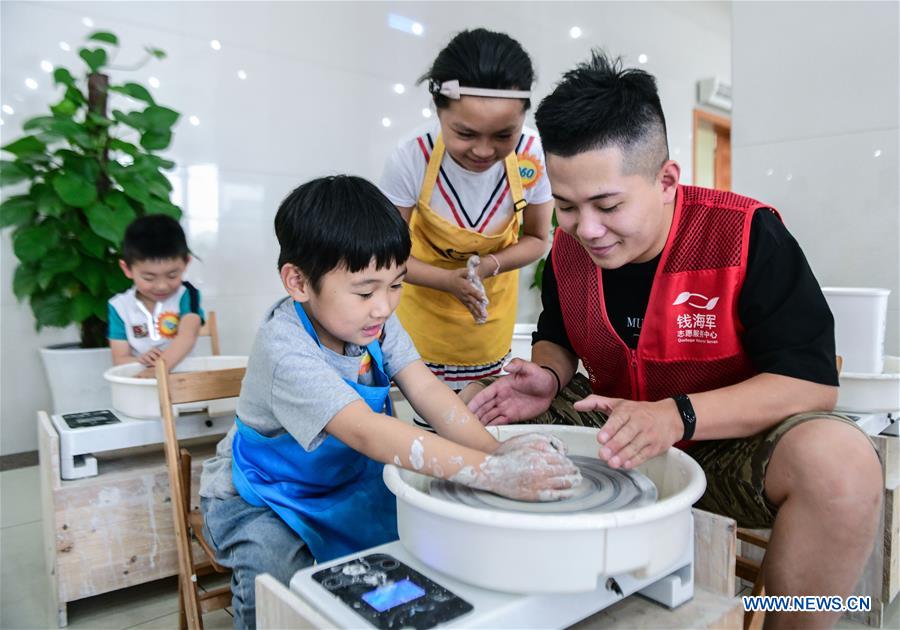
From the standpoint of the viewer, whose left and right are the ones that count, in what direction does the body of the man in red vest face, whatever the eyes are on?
facing the viewer and to the left of the viewer

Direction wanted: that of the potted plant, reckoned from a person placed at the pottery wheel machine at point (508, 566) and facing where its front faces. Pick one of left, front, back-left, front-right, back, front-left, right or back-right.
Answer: right

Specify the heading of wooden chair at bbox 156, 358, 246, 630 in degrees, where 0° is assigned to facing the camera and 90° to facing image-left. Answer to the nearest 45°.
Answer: approximately 315°

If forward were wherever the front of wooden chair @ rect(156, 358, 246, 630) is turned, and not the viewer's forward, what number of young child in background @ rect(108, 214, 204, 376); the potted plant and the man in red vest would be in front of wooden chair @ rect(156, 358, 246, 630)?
1

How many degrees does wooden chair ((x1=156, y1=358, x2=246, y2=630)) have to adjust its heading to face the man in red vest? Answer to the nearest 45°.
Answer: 0° — it already faces them

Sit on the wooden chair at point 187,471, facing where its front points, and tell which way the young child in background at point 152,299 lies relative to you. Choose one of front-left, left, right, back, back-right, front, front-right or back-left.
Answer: back-left

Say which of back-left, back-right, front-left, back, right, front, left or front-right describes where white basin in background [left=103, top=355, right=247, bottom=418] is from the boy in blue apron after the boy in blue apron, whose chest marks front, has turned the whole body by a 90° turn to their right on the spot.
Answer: right

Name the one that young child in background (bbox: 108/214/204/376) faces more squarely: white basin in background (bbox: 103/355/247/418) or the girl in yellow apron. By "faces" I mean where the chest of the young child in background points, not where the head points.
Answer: the white basin in background

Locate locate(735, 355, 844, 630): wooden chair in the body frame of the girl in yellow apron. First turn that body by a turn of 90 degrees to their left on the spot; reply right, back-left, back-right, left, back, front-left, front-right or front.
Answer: front-right

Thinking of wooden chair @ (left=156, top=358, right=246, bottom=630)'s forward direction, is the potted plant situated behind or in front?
behind

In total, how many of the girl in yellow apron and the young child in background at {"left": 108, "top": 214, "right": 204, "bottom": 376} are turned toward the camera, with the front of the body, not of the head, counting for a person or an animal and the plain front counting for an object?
2

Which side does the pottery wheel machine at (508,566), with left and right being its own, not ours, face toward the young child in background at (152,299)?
right

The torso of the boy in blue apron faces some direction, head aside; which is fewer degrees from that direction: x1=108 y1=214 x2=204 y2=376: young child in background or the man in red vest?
the man in red vest

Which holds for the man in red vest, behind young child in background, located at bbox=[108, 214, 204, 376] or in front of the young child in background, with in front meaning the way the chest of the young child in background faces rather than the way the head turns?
in front
